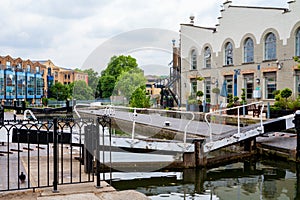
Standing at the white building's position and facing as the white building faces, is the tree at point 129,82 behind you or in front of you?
in front

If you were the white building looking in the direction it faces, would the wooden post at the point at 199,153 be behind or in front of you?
in front

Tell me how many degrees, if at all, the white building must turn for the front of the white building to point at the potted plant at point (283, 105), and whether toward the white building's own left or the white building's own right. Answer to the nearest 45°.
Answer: approximately 45° to the white building's own left

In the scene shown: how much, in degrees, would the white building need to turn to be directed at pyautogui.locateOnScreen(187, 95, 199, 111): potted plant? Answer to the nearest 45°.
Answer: approximately 45° to its right

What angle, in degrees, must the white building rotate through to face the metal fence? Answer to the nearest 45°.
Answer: approximately 45° to its left

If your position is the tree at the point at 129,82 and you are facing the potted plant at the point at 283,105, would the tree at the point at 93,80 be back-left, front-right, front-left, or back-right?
back-right

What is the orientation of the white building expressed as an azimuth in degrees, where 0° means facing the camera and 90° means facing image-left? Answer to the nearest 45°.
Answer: approximately 45°
